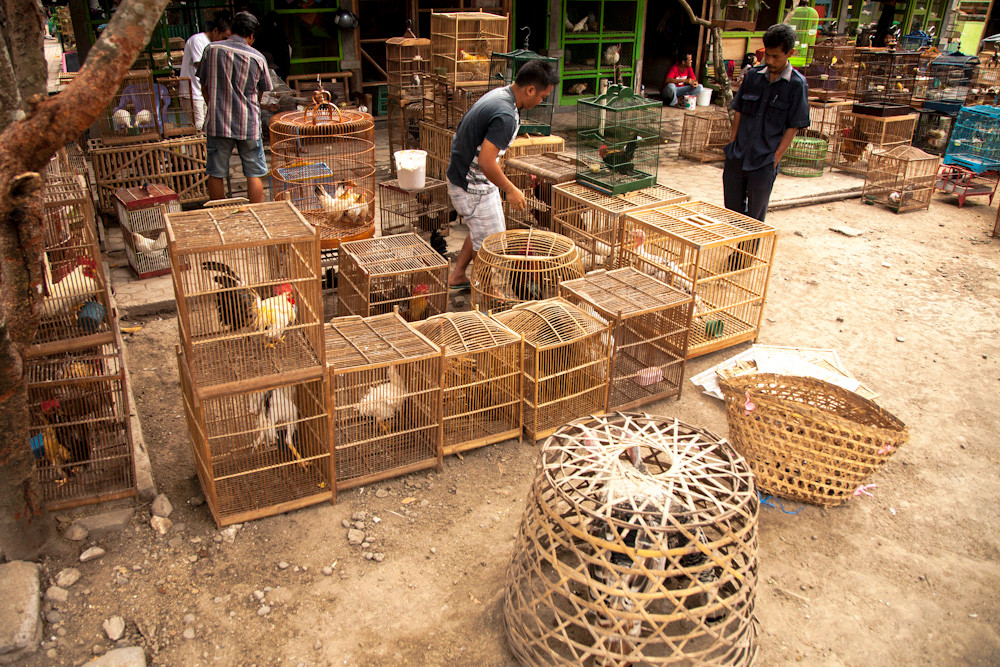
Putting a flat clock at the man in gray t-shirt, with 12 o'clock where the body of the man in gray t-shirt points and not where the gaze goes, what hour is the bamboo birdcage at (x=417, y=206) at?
The bamboo birdcage is roughly at 8 o'clock from the man in gray t-shirt.

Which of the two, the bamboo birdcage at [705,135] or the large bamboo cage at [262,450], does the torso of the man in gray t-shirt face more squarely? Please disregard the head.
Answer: the bamboo birdcage

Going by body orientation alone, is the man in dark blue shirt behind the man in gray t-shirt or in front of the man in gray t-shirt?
in front

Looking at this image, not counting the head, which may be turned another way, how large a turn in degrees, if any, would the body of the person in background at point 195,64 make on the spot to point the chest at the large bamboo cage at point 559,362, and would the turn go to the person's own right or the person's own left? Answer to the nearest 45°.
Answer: approximately 90° to the person's own right

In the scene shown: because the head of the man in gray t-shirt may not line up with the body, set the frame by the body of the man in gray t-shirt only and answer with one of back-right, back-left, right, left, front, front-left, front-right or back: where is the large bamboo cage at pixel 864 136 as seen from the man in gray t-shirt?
front-left

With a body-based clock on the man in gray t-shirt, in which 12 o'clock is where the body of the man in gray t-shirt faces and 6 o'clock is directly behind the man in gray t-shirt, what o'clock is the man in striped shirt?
The man in striped shirt is roughly at 7 o'clock from the man in gray t-shirt.

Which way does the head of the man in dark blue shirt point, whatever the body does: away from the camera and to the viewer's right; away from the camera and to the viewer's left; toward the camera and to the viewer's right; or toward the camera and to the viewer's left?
toward the camera and to the viewer's left

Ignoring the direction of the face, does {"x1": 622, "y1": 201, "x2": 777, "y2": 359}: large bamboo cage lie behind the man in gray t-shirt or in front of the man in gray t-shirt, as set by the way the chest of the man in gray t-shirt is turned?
in front
